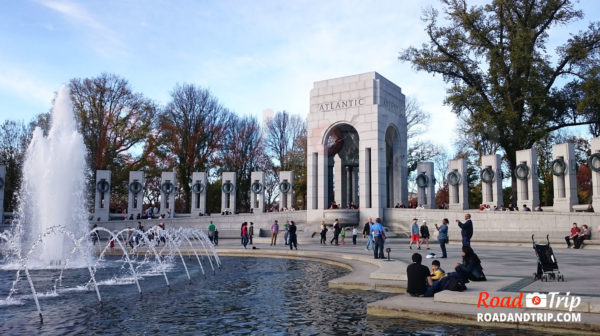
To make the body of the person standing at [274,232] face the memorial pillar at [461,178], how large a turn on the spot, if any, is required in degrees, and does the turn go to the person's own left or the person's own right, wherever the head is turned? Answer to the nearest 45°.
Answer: approximately 135° to the person's own left

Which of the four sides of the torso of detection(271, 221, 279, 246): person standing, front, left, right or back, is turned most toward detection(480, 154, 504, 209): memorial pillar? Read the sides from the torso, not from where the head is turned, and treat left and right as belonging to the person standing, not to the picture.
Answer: left

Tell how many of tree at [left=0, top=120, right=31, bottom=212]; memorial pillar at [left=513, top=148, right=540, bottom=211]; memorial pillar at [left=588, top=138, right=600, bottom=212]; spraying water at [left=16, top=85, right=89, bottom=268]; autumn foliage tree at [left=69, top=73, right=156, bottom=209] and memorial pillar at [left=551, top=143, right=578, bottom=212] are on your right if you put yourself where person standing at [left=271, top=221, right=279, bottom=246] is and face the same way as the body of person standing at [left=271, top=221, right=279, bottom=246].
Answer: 3
